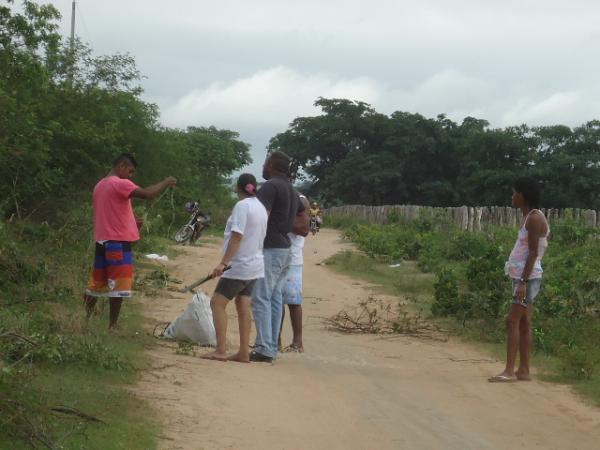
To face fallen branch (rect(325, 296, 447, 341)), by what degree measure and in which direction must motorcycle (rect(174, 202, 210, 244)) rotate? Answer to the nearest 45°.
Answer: approximately 45° to its left

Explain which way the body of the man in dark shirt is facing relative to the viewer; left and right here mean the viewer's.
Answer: facing away from the viewer and to the left of the viewer

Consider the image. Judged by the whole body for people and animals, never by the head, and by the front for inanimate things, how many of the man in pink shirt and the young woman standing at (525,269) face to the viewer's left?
1

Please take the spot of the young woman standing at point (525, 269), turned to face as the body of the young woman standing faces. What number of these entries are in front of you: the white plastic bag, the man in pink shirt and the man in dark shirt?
3

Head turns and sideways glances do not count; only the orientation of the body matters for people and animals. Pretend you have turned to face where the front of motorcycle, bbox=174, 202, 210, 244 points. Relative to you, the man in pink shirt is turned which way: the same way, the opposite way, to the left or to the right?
the opposite way

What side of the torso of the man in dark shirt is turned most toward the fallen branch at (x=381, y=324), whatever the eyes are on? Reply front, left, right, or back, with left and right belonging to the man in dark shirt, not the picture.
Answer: right

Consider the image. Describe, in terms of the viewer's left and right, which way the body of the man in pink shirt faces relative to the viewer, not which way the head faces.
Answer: facing away from the viewer and to the right of the viewer

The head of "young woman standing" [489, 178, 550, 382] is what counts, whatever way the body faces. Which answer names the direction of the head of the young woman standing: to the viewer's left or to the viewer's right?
to the viewer's left

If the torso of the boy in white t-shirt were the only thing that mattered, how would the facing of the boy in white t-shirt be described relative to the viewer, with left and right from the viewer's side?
facing away from the viewer and to the left of the viewer

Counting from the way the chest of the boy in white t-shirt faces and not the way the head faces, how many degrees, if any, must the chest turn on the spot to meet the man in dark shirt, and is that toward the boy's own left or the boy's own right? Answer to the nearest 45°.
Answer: approximately 90° to the boy's own right

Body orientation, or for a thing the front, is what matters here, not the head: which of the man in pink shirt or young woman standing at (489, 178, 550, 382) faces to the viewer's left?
the young woman standing

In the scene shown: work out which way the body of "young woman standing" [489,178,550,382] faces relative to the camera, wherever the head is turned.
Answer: to the viewer's left

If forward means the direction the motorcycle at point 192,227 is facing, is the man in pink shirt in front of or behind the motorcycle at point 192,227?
in front

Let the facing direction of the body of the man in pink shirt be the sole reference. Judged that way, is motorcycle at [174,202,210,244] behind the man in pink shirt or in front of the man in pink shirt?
in front
